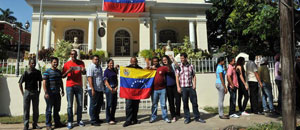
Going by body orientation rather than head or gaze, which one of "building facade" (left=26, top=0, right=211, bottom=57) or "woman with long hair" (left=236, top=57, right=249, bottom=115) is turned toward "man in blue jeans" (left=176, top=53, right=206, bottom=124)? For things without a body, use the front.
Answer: the building facade

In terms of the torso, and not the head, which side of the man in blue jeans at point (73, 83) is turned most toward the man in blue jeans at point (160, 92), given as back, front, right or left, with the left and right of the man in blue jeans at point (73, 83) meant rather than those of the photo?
left

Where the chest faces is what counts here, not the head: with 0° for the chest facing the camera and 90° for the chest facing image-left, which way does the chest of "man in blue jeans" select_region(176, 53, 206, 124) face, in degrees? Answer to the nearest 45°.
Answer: approximately 0°

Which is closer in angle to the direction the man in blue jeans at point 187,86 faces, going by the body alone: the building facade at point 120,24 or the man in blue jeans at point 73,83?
the man in blue jeans

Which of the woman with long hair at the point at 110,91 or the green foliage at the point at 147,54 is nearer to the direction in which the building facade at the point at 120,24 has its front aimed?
the woman with long hair

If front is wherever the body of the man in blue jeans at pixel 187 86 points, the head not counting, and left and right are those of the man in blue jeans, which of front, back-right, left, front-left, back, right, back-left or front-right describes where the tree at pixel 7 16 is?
back-right

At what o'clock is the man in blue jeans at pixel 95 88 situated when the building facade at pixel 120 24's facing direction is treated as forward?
The man in blue jeans is roughly at 12 o'clock from the building facade.

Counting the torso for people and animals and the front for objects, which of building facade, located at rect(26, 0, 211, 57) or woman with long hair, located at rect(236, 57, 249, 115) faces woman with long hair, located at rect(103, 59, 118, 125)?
the building facade
